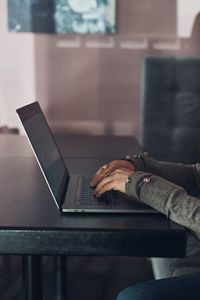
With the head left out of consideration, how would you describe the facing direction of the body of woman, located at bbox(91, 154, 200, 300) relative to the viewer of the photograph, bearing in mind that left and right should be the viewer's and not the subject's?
facing to the left of the viewer

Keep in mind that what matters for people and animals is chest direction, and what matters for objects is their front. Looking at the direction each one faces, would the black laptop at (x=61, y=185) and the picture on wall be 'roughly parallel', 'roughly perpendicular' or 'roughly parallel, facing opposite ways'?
roughly perpendicular

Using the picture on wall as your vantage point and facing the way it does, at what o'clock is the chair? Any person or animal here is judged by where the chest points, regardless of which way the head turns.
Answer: The chair is roughly at 10 o'clock from the picture on wall.

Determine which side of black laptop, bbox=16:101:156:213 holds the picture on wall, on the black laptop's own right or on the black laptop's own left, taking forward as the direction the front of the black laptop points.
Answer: on the black laptop's own left

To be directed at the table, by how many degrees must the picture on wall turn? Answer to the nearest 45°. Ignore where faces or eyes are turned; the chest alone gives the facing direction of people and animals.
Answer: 0° — it already faces it

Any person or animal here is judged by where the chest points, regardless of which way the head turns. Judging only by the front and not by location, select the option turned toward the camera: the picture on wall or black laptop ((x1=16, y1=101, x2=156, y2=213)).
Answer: the picture on wall

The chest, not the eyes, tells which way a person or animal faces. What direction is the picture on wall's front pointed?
toward the camera

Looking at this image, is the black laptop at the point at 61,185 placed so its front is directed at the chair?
no

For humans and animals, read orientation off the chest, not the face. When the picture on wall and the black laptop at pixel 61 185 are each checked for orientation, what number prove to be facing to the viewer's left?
0

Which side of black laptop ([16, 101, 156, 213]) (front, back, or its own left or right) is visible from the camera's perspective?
right

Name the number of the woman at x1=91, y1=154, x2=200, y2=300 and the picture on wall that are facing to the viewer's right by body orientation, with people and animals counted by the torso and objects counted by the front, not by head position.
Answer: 0

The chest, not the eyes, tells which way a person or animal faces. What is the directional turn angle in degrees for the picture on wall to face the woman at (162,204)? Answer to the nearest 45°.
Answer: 0° — it already faces them

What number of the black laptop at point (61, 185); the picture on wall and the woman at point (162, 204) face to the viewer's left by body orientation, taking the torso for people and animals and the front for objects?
1

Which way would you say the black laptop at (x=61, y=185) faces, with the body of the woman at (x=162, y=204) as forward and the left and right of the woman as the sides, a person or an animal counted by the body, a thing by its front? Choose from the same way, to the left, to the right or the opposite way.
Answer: the opposite way
